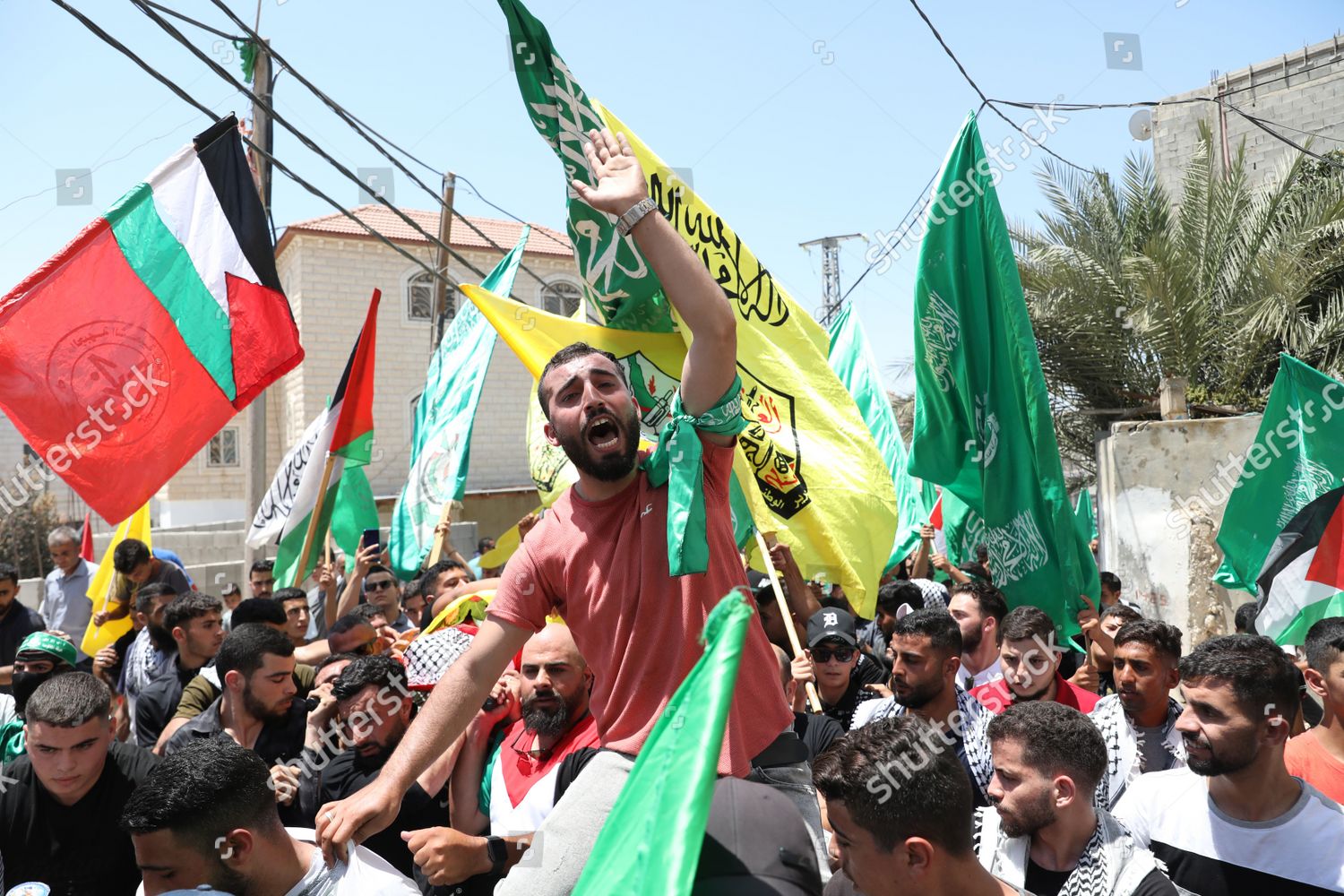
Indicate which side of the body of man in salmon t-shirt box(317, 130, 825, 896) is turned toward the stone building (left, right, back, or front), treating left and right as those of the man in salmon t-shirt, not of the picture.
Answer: back

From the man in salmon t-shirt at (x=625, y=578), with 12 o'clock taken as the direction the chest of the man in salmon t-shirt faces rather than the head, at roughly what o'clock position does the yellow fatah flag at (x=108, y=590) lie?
The yellow fatah flag is roughly at 5 o'clock from the man in salmon t-shirt.

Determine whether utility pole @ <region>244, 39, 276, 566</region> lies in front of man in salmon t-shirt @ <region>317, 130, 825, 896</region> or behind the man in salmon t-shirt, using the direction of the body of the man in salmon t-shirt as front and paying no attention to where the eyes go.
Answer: behind

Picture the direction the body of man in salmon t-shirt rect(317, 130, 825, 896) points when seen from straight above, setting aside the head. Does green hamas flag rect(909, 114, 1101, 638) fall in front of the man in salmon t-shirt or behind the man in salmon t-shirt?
behind

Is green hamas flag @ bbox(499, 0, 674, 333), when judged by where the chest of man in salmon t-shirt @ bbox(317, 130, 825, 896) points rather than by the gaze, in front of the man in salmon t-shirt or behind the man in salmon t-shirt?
behind

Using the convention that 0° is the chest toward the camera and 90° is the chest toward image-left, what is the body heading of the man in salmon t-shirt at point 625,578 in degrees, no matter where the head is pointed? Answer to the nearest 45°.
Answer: approximately 0°

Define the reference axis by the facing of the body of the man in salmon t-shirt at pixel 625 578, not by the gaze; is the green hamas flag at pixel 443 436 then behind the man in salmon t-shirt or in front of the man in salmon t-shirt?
behind

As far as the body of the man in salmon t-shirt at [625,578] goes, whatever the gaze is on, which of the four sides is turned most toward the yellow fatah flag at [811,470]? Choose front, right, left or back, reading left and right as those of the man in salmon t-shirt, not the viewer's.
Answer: back

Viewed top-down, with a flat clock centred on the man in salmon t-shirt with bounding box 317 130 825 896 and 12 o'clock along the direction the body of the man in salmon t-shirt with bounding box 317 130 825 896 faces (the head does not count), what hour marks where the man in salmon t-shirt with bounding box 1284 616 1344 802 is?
the man in salmon t-shirt with bounding box 1284 616 1344 802 is roughly at 8 o'clock from the man in salmon t-shirt with bounding box 317 130 825 896.

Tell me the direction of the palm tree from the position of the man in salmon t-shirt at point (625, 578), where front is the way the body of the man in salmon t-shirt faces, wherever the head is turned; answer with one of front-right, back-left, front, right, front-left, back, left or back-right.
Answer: back-left

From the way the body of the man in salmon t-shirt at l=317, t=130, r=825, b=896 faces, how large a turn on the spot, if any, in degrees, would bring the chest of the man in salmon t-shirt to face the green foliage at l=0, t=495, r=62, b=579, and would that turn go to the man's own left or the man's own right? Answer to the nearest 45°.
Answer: approximately 135° to the man's own right

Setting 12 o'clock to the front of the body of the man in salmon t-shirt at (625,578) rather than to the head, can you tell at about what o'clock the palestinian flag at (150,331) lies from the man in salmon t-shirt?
The palestinian flag is roughly at 3 o'clock from the man in salmon t-shirt.

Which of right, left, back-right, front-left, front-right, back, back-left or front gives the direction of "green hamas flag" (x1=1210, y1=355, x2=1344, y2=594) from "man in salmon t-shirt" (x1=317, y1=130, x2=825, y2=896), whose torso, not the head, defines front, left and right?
back-left

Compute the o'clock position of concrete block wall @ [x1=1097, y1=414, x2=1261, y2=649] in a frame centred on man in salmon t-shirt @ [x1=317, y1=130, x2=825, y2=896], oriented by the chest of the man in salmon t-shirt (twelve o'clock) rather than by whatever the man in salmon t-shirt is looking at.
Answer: The concrete block wall is roughly at 7 o'clock from the man in salmon t-shirt.

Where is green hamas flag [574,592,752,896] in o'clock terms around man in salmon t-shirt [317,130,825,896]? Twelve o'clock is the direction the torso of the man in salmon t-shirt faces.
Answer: The green hamas flag is roughly at 12 o'clock from the man in salmon t-shirt.
